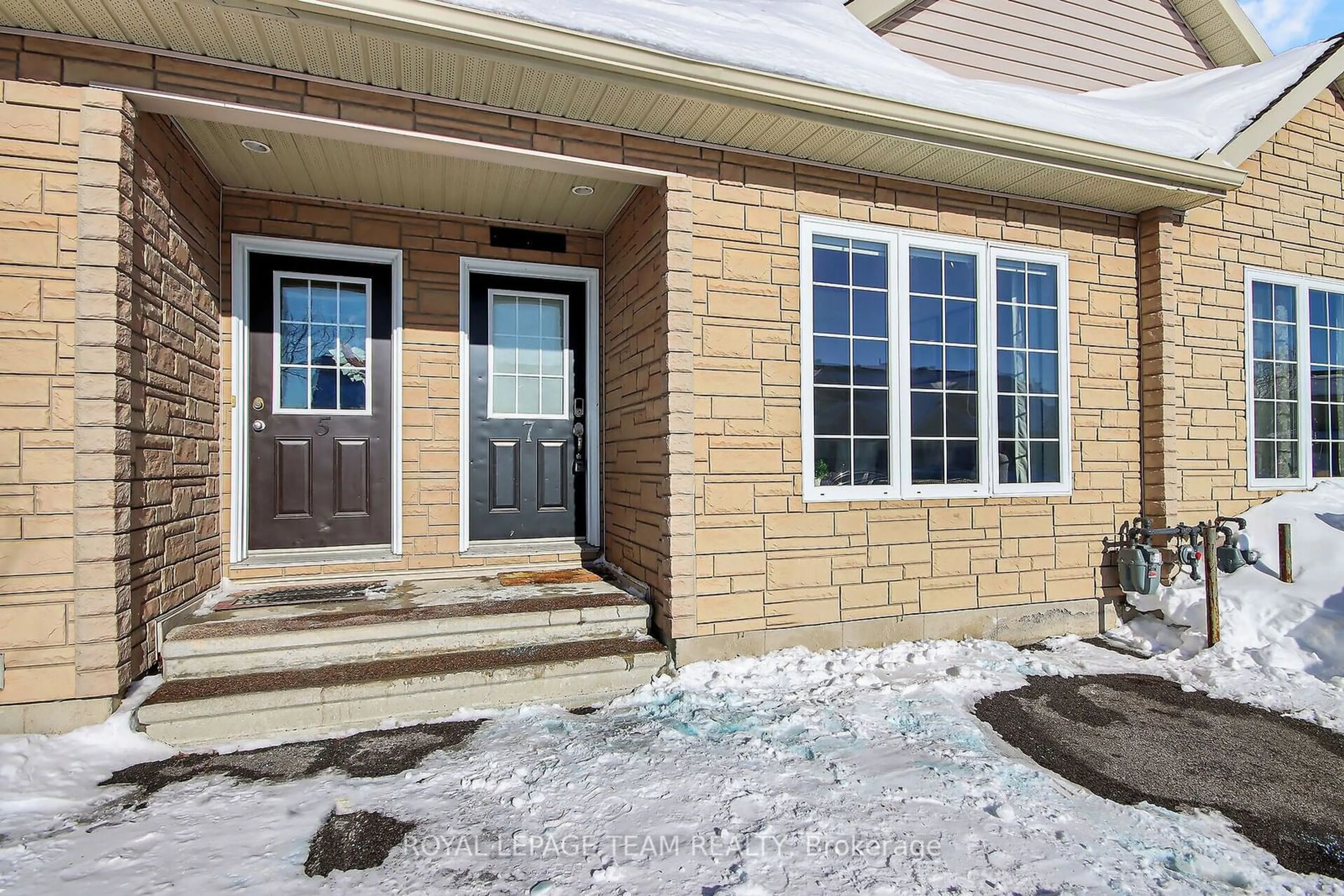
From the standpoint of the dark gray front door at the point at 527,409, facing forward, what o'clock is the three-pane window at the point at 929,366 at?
The three-pane window is roughly at 10 o'clock from the dark gray front door.

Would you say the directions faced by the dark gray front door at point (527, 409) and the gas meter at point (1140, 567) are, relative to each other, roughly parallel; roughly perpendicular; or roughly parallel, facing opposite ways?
roughly parallel

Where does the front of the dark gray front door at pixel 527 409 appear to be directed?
toward the camera

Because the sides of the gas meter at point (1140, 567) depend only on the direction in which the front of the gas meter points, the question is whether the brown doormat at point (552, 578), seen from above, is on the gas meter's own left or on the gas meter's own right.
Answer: on the gas meter's own right

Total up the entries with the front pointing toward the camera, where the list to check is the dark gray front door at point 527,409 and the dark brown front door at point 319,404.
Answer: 2

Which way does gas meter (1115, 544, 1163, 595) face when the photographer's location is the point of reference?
facing the viewer and to the right of the viewer

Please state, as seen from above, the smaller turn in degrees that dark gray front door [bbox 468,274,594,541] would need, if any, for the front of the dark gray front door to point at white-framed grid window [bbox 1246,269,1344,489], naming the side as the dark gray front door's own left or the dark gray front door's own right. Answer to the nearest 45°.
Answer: approximately 90° to the dark gray front door's own left

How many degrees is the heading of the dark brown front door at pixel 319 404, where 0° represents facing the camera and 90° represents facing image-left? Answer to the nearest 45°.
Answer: approximately 0°

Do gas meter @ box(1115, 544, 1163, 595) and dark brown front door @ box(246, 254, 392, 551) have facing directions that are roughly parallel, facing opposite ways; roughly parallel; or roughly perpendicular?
roughly parallel

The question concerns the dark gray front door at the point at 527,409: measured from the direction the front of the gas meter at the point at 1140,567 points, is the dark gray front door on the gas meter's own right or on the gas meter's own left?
on the gas meter's own right

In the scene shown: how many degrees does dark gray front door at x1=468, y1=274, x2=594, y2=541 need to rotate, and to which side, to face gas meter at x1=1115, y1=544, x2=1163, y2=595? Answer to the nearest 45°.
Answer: approximately 90° to its left

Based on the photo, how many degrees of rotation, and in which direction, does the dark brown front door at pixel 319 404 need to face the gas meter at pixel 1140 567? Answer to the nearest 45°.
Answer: approximately 45° to its left

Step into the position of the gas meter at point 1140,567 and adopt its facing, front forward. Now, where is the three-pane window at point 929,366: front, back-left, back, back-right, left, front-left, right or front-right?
right
